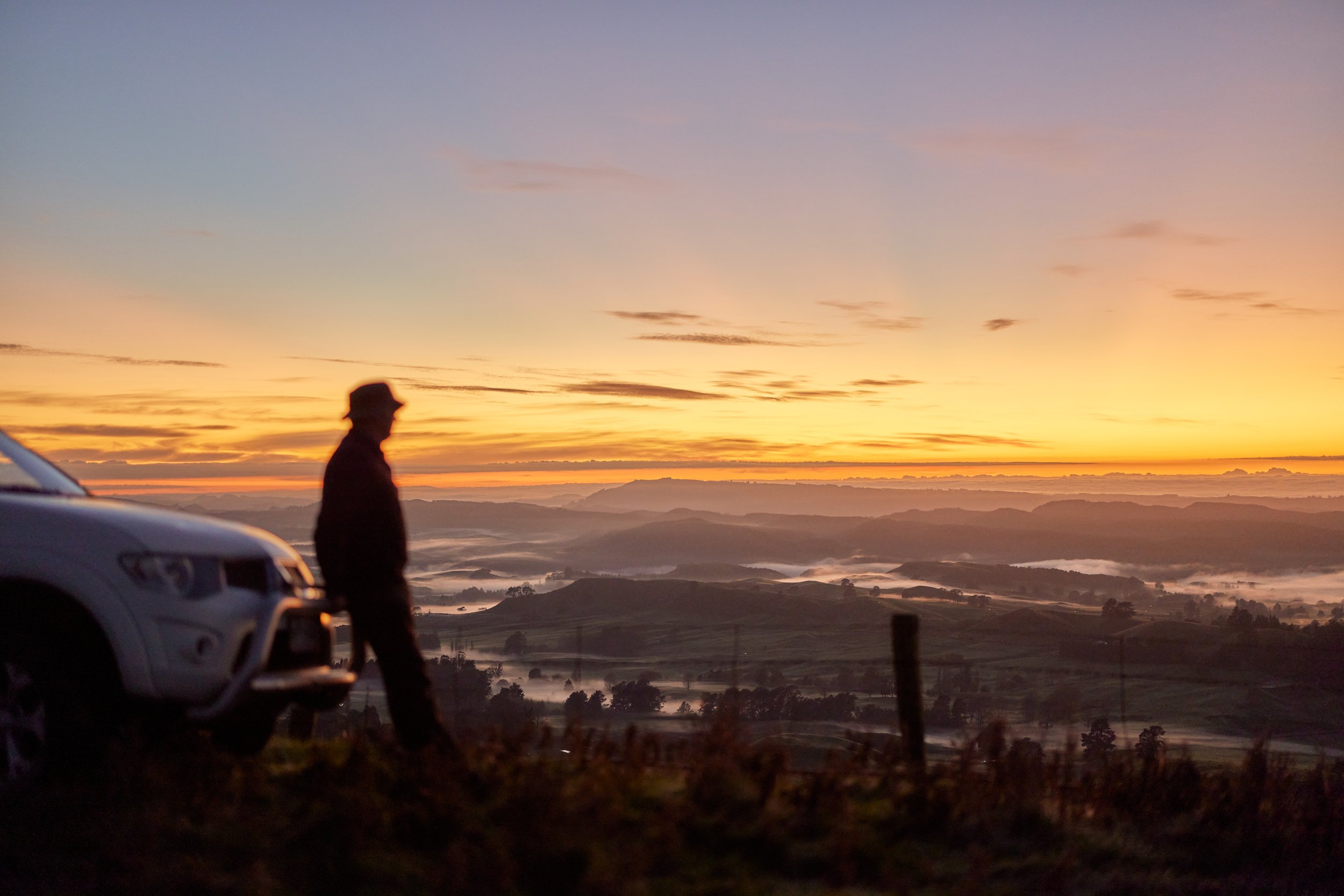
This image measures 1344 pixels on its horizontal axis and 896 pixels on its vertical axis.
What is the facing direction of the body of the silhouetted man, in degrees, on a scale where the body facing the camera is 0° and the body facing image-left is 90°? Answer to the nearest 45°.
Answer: approximately 270°

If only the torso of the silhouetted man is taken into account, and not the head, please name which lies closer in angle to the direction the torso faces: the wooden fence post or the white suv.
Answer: the wooden fence post

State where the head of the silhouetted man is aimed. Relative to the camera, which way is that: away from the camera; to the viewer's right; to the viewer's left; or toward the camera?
to the viewer's right

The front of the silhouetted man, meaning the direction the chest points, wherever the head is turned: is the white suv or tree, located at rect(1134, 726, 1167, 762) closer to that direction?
the tree

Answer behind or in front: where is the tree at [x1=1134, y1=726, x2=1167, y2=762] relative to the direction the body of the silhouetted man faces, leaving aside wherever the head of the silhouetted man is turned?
in front

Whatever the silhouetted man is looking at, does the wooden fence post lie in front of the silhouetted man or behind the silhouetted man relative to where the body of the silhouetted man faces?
in front
